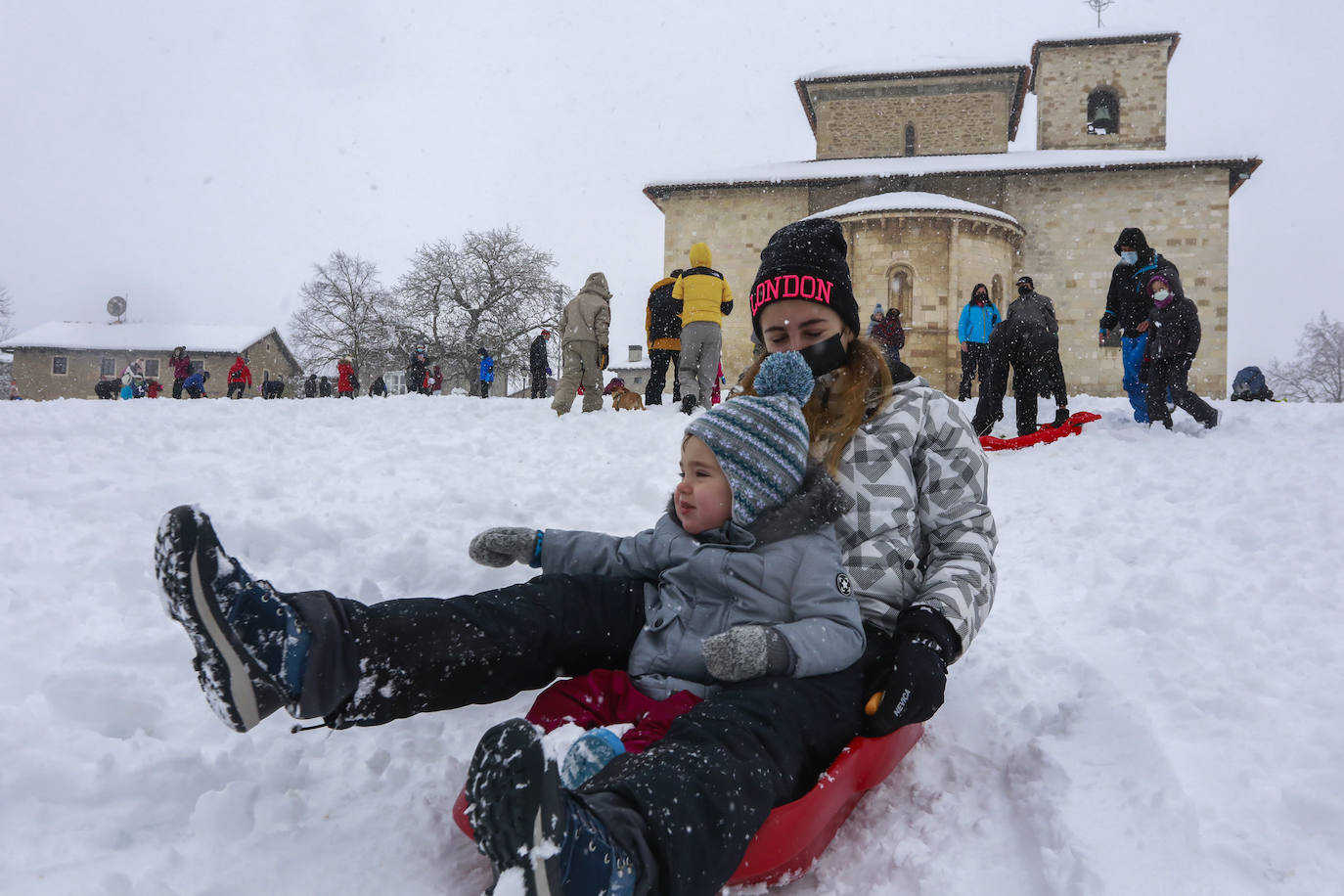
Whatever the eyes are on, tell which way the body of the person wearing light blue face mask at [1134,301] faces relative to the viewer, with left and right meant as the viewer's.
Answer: facing the viewer and to the left of the viewer

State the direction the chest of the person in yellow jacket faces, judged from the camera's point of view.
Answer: away from the camera

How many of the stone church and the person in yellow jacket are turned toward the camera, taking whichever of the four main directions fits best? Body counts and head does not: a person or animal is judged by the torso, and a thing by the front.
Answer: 0

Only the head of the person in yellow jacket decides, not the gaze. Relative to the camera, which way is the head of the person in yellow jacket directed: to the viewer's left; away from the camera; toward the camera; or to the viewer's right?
away from the camera

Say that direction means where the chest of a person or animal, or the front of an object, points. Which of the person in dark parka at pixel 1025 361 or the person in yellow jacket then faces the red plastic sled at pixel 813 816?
the person in dark parka
